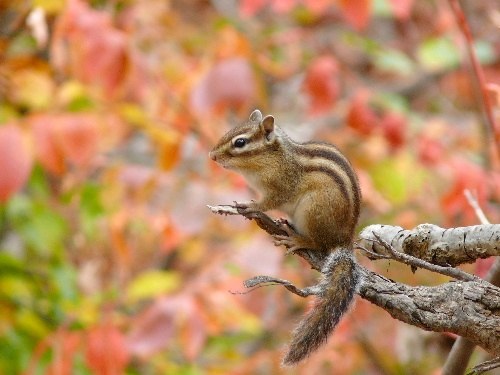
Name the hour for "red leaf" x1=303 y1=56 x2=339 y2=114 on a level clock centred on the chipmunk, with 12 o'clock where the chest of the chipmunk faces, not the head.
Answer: The red leaf is roughly at 3 o'clock from the chipmunk.

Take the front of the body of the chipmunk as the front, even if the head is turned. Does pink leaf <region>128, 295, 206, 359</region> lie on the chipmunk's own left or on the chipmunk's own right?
on the chipmunk's own right

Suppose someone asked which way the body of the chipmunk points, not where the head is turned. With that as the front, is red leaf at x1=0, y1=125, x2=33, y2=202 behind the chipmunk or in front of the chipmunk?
in front

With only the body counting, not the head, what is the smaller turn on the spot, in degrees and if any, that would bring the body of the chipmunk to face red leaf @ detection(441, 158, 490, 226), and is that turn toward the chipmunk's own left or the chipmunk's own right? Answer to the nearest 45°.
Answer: approximately 135° to the chipmunk's own right

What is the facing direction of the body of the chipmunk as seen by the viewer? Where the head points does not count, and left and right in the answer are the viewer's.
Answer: facing to the left of the viewer

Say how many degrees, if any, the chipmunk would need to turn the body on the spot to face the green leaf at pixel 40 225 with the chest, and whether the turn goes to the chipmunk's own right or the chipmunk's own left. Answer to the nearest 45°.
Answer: approximately 45° to the chipmunk's own right

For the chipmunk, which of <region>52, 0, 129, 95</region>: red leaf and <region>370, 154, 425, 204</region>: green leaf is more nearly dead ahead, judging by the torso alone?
the red leaf

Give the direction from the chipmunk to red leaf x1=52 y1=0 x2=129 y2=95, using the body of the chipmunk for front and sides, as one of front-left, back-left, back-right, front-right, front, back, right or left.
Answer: front-right

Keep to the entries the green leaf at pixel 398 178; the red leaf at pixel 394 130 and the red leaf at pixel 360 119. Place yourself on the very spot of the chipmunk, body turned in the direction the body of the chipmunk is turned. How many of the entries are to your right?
3
